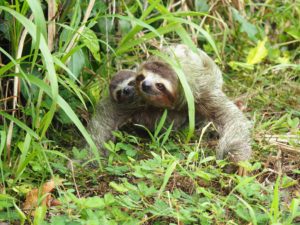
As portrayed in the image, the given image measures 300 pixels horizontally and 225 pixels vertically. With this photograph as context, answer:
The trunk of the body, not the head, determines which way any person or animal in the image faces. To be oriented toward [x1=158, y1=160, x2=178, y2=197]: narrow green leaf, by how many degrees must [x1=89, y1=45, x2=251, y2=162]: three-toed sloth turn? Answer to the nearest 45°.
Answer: approximately 45° to its left

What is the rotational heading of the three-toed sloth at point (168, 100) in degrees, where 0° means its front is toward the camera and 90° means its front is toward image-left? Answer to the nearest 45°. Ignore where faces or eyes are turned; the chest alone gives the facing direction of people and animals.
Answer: approximately 45°

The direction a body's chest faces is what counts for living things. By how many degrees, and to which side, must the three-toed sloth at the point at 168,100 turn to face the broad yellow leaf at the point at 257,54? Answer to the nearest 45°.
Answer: approximately 180°

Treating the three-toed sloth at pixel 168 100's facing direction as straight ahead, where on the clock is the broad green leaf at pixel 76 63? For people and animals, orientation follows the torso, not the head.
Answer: The broad green leaf is roughly at 1 o'clock from the three-toed sloth.
